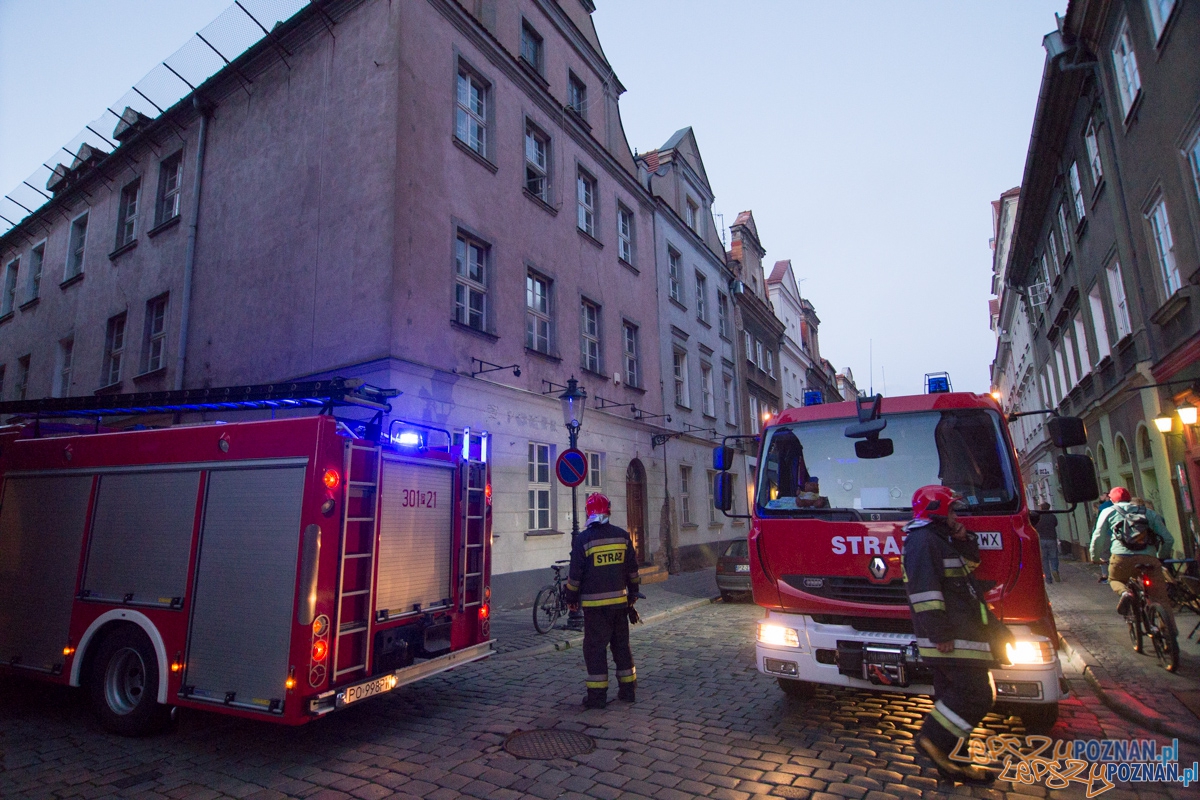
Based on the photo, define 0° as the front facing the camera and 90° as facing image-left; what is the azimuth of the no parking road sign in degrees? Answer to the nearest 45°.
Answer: approximately 0°

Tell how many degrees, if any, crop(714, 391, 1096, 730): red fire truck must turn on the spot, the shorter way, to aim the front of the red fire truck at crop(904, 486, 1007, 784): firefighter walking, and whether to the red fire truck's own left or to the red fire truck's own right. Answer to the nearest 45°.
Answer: approximately 45° to the red fire truck's own left

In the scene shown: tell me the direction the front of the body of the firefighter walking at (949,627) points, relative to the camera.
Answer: to the viewer's right

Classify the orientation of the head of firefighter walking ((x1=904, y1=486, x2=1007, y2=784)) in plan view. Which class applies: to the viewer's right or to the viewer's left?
to the viewer's right

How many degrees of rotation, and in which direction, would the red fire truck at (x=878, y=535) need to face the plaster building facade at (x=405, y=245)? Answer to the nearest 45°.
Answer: approximately 135° to its right
